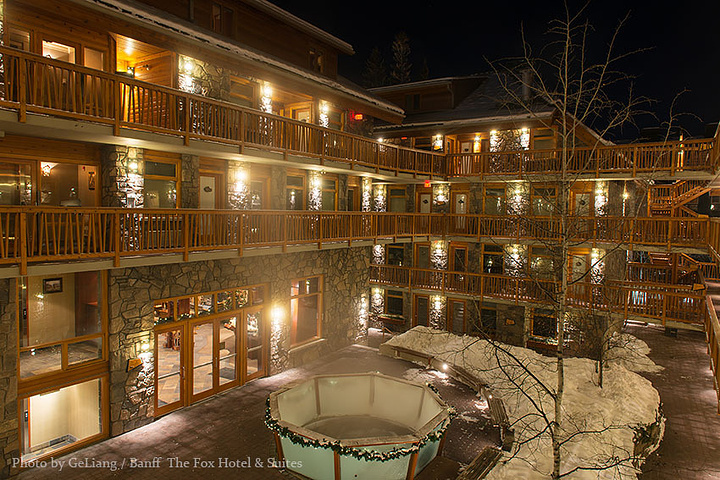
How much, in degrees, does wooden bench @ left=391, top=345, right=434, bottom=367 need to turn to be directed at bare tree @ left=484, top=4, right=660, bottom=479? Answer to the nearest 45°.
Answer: approximately 45° to its left

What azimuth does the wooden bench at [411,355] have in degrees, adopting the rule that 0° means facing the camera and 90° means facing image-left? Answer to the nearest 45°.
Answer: approximately 45°

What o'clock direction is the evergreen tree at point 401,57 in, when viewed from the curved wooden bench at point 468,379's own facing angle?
The evergreen tree is roughly at 4 o'clock from the curved wooden bench.

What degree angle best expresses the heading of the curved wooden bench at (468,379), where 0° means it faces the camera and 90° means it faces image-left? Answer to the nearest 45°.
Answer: approximately 45°

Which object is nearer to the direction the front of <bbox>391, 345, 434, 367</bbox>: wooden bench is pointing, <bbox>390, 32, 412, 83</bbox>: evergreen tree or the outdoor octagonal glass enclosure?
the outdoor octagonal glass enclosure
